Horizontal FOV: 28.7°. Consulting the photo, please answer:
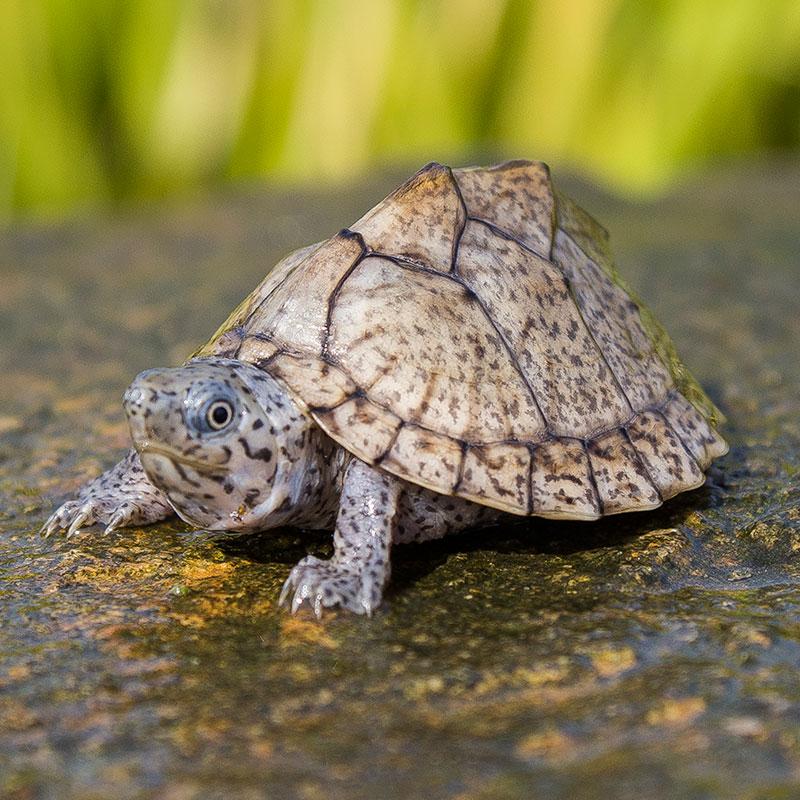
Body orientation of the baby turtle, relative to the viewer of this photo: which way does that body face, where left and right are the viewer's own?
facing the viewer and to the left of the viewer
